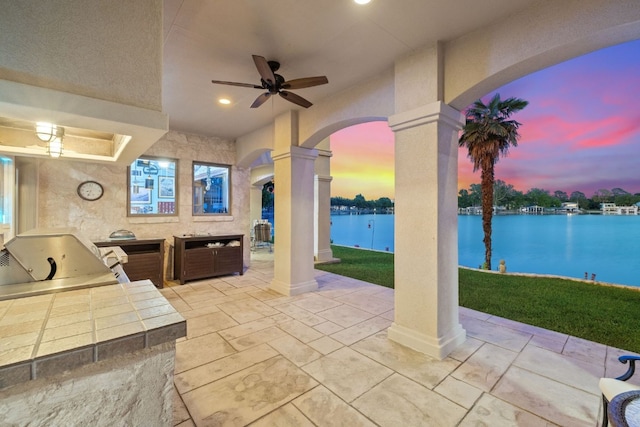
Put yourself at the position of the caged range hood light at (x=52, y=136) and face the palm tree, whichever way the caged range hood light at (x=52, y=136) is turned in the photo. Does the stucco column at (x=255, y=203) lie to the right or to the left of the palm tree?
left

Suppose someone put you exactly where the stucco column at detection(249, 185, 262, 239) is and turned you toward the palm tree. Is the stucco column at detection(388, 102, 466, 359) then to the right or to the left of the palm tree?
right

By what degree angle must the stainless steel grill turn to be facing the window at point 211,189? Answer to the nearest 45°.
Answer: approximately 45° to its left

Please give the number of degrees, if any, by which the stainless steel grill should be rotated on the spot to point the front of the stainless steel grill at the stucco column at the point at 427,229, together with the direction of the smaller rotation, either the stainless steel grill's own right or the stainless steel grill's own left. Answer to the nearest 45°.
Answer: approximately 45° to the stainless steel grill's own right

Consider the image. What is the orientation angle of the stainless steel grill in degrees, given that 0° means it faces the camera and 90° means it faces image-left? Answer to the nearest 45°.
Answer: approximately 270°

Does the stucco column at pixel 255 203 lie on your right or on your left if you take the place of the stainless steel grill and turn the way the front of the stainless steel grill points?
on your left
